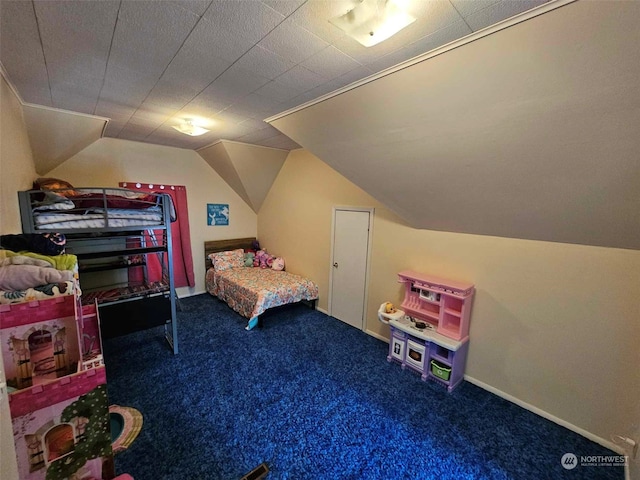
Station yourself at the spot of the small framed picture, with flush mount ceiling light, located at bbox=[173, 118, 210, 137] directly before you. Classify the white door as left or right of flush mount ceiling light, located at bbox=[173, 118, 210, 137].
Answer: left

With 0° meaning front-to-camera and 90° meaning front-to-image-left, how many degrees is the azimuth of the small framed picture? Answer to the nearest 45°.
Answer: approximately 0°

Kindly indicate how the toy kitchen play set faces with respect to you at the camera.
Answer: facing the viewer and to the left of the viewer

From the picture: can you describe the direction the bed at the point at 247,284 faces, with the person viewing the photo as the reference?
facing the viewer and to the right of the viewer

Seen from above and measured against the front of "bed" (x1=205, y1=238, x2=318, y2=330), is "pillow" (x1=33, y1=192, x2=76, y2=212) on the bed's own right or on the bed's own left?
on the bed's own right

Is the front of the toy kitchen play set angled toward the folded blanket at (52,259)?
yes

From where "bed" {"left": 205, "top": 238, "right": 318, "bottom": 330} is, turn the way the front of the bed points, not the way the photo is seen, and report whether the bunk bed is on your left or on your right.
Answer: on your right

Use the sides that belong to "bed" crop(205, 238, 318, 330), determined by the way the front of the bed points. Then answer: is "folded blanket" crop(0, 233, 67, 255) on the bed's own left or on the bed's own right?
on the bed's own right
